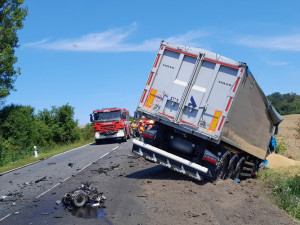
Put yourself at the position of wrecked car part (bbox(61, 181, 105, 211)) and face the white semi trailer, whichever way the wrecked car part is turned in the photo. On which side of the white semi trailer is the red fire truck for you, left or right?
left

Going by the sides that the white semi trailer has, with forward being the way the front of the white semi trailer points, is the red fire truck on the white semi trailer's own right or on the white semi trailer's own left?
on the white semi trailer's own left

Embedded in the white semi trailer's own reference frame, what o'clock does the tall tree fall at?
The tall tree is roughly at 9 o'clock from the white semi trailer.

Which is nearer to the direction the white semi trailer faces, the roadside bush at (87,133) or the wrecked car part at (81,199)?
the roadside bush

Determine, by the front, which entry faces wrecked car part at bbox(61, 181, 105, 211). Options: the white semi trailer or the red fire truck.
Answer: the red fire truck

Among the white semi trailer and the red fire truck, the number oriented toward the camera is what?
1

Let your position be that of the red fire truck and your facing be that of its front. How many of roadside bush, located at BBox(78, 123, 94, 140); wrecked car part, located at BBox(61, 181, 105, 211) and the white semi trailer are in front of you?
2

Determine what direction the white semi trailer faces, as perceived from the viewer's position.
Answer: facing away from the viewer and to the right of the viewer

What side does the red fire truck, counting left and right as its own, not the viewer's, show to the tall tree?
right

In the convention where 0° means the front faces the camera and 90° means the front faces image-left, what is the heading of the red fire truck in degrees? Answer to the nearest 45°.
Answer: approximately 0°

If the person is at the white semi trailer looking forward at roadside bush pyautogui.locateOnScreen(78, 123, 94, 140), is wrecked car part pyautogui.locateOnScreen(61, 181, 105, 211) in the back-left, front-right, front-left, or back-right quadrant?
back-left
